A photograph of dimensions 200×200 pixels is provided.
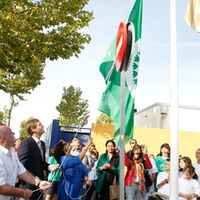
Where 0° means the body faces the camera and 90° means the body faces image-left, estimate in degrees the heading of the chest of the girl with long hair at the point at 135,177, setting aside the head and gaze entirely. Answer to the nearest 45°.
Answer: approximately 0°

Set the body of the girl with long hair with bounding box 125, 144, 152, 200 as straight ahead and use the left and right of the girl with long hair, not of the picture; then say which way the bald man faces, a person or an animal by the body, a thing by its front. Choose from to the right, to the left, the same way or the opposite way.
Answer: to the left

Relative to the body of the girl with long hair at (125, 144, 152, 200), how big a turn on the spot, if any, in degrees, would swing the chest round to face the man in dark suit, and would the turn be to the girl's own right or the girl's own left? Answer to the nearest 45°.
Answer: approximately 45° to the girl's own right

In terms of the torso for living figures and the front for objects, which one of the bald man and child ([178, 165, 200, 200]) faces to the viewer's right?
the bald man

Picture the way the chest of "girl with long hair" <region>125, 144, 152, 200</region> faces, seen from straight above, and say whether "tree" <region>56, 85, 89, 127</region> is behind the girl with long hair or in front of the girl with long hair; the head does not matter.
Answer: behind

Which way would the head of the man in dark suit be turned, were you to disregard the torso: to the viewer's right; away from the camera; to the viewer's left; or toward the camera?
to the viewer's right

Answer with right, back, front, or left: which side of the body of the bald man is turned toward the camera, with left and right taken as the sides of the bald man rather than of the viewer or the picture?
right
